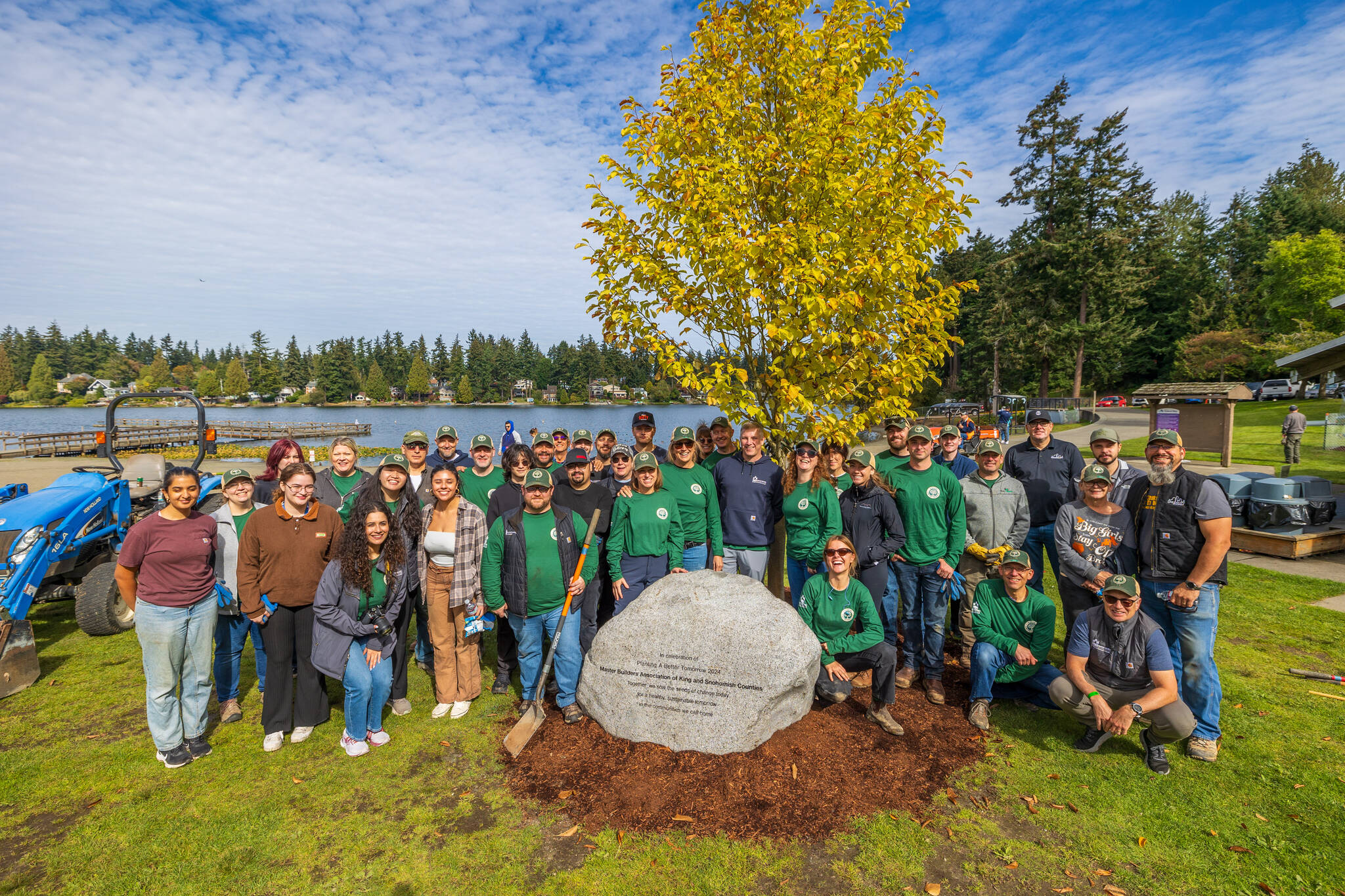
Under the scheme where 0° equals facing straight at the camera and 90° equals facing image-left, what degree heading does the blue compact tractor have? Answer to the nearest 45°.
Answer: approximately 45°

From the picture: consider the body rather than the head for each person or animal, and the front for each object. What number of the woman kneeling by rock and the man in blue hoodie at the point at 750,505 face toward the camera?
2

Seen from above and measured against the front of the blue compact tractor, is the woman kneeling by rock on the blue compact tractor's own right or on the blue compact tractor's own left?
on the blue compact tractor's own left

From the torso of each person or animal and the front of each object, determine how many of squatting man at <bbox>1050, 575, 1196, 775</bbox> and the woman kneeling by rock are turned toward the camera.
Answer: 2

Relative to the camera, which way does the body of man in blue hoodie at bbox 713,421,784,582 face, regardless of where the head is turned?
toward the camera

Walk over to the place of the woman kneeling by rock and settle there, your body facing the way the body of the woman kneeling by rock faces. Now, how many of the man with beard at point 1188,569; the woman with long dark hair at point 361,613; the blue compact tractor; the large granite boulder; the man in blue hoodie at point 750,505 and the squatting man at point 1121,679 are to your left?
2

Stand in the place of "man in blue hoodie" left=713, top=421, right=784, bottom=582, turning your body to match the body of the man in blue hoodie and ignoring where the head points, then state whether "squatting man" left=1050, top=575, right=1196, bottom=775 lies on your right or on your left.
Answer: on your left

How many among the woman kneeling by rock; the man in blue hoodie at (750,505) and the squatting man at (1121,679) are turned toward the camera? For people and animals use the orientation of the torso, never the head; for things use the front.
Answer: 3

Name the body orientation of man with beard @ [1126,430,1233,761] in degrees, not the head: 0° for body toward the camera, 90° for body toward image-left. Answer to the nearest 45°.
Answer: approximately 45°

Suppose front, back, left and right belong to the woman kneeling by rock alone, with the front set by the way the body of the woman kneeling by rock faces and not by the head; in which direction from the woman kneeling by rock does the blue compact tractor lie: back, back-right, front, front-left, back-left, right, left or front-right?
right

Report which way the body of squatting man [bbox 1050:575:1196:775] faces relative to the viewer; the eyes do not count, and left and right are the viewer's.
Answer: facing the viewer
